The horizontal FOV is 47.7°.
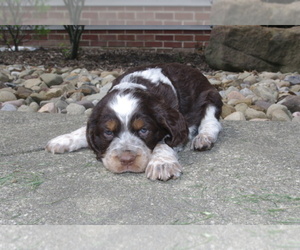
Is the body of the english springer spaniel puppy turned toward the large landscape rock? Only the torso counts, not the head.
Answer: no
